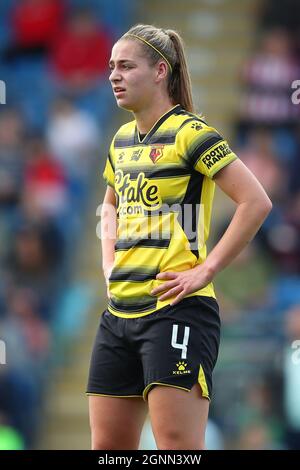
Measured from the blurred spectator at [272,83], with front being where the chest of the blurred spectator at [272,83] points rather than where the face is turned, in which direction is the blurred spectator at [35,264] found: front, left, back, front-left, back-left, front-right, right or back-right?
front-right

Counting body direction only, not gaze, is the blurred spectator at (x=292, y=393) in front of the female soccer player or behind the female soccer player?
behind

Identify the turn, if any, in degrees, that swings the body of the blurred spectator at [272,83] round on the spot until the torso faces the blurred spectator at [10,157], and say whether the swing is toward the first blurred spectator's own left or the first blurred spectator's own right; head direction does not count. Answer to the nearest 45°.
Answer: approximately 90° to the first blurred spectator's own right

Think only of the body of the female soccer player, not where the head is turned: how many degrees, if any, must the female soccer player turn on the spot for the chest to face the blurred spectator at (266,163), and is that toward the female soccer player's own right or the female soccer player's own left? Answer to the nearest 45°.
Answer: approximately 135° to the female soccer player's own right

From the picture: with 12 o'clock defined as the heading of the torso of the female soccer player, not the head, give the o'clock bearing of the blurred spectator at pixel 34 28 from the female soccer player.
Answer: The blurred spectator is roughly at 4 o'clock from the female soccer player.

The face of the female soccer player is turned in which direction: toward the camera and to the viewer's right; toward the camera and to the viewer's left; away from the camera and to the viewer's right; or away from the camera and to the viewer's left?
toward the camera and to the viewer's left

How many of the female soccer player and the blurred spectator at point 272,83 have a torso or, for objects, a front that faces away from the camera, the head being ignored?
0

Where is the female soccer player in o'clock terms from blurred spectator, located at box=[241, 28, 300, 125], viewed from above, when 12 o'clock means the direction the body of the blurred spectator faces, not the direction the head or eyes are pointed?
The female soccer player is roughly at 12 o'clock from the blurred spectator.

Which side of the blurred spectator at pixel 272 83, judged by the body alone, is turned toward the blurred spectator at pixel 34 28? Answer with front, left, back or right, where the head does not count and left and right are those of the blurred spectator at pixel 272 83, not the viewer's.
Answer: right

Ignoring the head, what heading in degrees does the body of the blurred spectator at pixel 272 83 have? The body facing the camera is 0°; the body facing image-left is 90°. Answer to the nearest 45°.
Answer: approximately 0°

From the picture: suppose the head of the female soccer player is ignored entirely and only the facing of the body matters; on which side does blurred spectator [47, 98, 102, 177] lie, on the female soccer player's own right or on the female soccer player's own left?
on the female soccer player's own right

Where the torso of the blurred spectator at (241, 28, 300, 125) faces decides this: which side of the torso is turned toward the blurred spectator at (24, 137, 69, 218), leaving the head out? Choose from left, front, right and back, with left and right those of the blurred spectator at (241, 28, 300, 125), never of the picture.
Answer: right

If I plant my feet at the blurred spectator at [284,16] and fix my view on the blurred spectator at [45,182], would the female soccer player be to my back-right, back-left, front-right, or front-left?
front-left

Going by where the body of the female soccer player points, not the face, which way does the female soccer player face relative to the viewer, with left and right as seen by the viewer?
facing the viewer and to the left of the viewer
